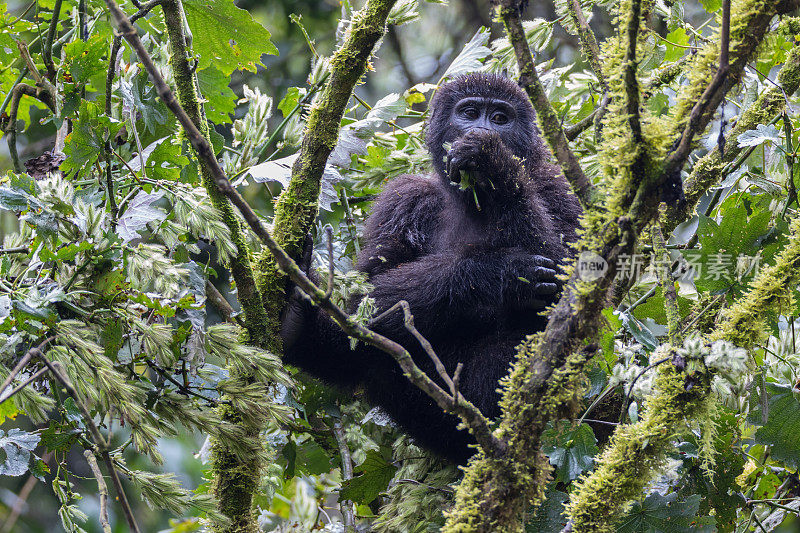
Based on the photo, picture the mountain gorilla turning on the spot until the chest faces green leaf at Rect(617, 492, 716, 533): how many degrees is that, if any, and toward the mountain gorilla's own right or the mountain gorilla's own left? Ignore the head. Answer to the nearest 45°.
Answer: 0° — it already faces it

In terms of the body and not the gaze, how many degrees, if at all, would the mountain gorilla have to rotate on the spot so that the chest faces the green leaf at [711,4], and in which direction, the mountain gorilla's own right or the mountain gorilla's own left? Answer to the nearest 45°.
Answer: approximately 90° to the mountain gorilla's own left

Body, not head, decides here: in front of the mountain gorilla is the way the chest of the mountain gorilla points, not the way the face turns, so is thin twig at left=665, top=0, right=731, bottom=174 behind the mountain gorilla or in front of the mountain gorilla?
in front

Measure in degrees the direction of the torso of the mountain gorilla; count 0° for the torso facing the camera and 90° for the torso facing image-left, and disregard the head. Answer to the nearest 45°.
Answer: approximately 0°

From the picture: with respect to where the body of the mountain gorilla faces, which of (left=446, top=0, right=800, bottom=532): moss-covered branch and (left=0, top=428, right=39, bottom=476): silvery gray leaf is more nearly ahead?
the moss-covered branch

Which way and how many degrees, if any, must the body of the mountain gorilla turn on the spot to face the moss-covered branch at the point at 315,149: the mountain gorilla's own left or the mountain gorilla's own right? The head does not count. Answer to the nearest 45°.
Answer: approximately 45° to the mountain gorilla's own right

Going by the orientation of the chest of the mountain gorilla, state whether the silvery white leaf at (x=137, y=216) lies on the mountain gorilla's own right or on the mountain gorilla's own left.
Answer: on the mountain gorilla's own right
